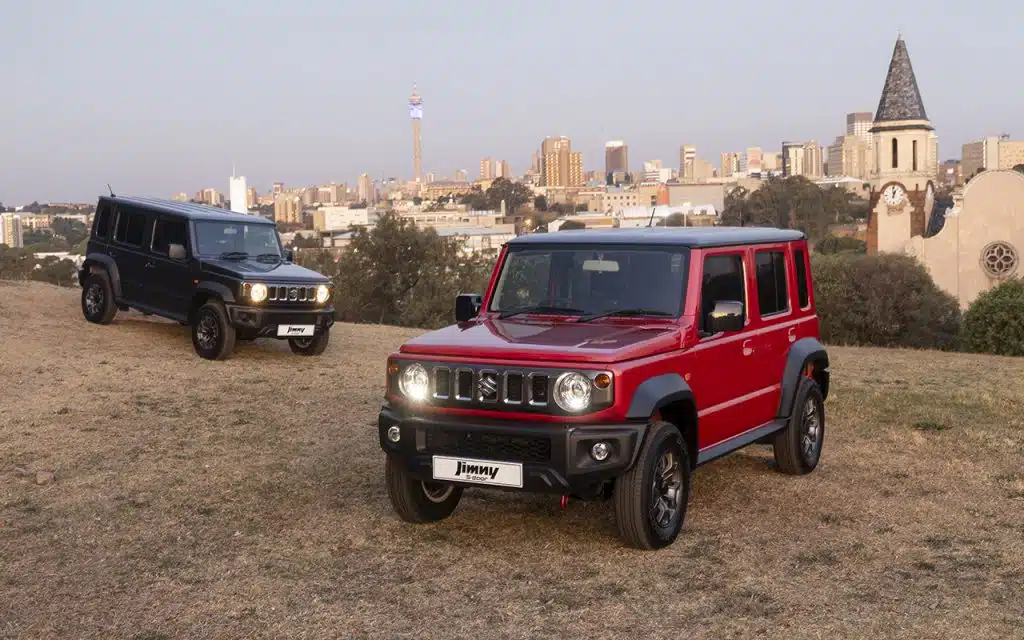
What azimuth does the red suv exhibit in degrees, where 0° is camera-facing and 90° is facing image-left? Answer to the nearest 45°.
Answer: approximately 45°

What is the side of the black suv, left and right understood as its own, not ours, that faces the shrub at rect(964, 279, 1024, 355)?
left

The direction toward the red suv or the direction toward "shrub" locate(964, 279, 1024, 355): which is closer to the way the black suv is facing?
the red suv

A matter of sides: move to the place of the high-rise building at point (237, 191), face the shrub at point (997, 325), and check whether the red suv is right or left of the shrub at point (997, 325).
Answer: right

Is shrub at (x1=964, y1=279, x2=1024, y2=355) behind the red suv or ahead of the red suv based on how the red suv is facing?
behind

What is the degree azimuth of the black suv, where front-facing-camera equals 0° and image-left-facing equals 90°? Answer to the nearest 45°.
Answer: approximately 315°

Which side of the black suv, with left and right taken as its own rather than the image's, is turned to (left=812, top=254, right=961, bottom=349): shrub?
left

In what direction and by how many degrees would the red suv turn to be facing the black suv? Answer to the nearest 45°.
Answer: approximately 90° to its right

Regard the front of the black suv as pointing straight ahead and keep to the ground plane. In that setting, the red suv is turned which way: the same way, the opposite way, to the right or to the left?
to the right

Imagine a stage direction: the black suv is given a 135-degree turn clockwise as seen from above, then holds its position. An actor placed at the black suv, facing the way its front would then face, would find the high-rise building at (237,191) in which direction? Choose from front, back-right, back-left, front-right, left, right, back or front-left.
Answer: right
